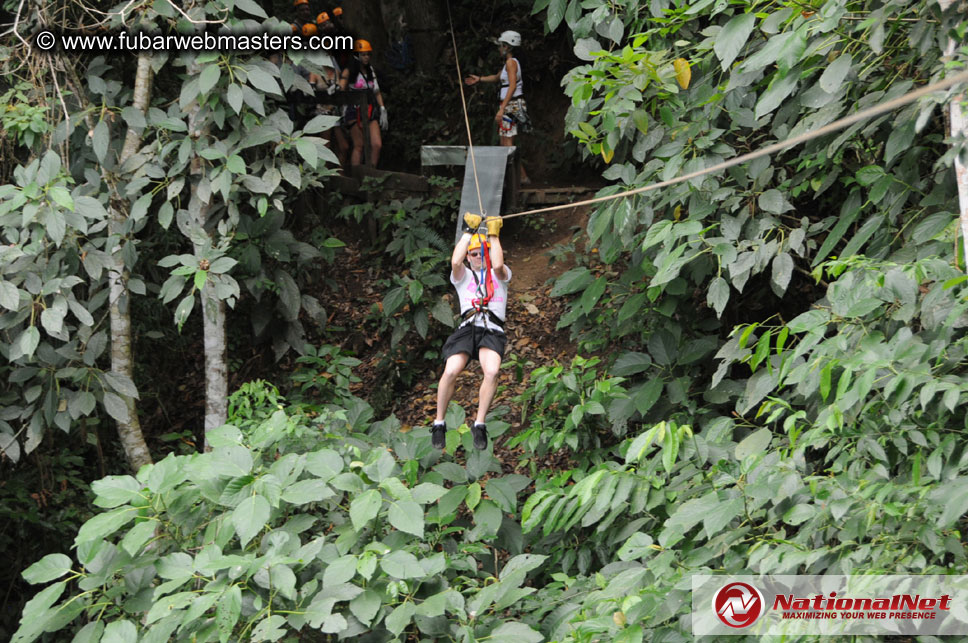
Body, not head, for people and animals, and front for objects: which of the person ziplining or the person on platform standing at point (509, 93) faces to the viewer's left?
the person on platform standing

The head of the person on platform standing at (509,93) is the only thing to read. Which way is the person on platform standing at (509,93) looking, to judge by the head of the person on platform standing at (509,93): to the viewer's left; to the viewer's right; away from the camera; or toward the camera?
to the viewer's left

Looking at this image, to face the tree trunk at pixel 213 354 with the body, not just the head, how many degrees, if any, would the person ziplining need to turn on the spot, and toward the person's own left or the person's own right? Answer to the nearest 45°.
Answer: approximately 135° to the person's own right

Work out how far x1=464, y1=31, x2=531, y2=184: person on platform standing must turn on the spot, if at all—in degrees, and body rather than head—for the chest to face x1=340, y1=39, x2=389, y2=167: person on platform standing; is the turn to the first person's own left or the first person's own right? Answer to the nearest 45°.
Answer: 0° — they already face them

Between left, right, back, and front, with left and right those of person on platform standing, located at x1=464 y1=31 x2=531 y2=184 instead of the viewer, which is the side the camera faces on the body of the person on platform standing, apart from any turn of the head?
left

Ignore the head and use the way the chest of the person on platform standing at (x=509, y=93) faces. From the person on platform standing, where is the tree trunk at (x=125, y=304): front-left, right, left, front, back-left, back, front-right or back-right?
front-left

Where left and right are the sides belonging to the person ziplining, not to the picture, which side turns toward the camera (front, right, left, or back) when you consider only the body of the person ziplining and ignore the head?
front

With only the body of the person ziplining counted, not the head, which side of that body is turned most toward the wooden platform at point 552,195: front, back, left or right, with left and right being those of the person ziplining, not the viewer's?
back

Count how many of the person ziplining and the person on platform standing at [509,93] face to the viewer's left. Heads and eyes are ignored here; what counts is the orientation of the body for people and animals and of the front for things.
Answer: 1

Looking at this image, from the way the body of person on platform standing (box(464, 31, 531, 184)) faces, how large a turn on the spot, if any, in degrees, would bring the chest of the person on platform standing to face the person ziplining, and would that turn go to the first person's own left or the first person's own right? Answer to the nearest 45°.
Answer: approximately 90° to the first person's own left

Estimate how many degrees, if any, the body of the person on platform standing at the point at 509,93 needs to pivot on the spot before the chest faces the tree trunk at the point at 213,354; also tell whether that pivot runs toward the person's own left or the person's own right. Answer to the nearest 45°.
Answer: approximately 45° to the person's own left

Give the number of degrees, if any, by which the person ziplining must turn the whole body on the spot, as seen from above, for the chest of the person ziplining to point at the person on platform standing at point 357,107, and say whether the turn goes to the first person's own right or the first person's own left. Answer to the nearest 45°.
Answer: approximately 180°
